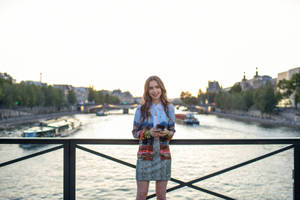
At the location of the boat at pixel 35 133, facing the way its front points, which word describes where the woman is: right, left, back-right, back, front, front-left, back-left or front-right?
front-left

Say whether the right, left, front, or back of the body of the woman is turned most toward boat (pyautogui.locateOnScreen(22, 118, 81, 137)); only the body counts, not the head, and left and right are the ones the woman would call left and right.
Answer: back

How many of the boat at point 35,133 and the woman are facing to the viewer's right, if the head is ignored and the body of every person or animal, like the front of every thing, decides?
0

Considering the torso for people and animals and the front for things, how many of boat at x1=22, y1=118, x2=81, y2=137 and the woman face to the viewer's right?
0

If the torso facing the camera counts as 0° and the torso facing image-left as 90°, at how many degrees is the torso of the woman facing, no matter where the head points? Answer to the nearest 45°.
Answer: approximately 0°

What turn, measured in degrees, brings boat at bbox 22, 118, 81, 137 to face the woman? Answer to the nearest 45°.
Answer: approximately 45° to its left

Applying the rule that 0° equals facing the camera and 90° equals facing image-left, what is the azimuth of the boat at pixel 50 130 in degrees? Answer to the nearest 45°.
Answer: approximately 45°
